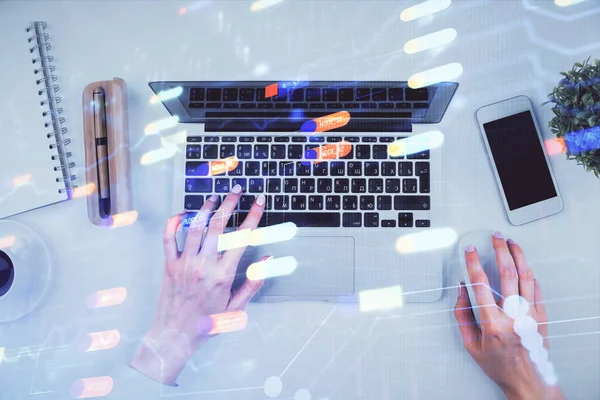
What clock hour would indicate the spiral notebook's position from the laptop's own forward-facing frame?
The spiral notebook is roughly at 3 o'clock from the laptop.

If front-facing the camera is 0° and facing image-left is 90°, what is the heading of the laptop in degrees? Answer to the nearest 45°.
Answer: approximately 0°
